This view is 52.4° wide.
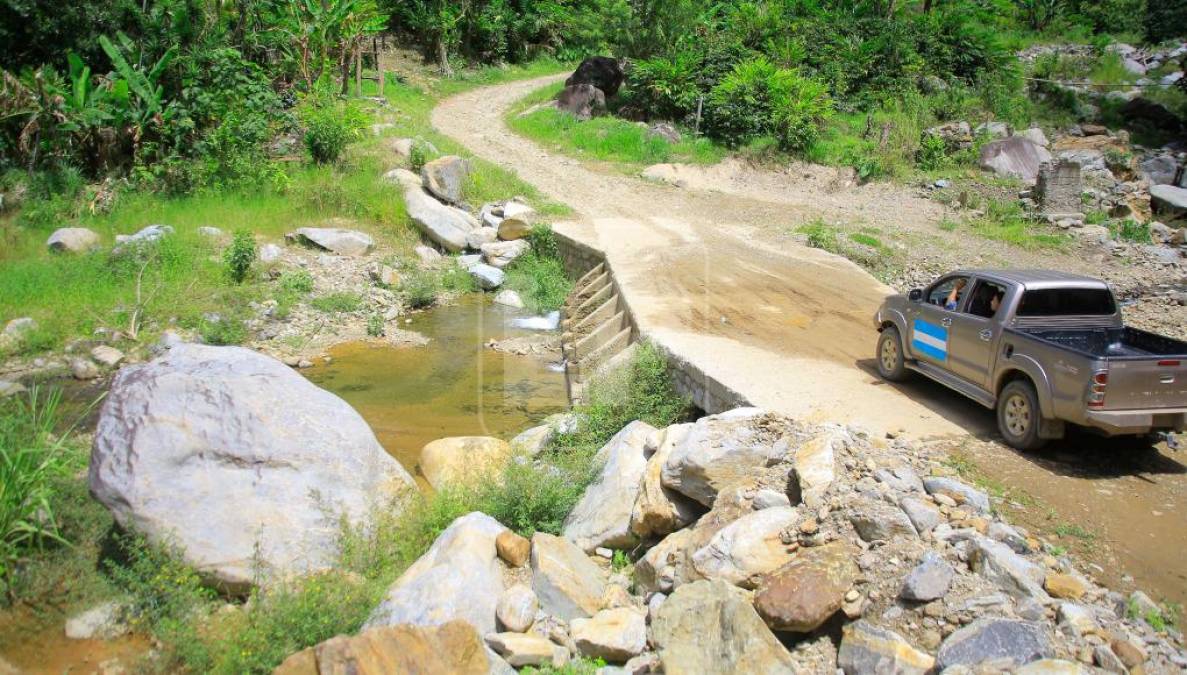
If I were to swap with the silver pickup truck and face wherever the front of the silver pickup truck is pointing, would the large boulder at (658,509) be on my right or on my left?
on my left

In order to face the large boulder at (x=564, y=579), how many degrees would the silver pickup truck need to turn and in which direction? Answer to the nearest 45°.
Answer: approximately 90° to its left

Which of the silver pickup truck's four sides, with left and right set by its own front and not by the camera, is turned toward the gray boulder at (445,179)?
front

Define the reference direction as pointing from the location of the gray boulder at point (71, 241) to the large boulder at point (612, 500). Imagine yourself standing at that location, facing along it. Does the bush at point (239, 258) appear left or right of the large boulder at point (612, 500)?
left

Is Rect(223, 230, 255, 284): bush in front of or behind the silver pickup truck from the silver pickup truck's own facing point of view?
in front

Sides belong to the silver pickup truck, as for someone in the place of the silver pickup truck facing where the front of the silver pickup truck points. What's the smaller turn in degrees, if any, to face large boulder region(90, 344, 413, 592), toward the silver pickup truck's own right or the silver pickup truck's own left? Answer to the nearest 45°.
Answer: approximately 90° to the silver pickup truck's own left

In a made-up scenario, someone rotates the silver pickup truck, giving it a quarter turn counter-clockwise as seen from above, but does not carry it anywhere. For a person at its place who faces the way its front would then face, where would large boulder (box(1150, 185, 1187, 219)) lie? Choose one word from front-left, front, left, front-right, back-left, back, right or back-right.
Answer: back-right

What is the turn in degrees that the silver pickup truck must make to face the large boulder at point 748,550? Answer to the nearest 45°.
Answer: approximately 90° to its left

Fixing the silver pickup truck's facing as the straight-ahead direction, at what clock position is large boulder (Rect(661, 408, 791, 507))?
The large boulder is roughly at 9 o'clock from the silver pickup truck.

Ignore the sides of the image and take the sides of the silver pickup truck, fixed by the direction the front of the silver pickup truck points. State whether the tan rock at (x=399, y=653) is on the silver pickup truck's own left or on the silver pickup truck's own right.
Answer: on the silver pickup truck's own left

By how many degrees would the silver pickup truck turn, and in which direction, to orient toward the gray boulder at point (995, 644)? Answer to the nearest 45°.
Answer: approximately 135° to its left

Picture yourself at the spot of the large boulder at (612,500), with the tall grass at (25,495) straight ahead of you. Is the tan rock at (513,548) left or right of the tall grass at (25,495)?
left

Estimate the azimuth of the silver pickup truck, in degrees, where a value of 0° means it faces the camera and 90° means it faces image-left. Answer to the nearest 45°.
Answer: approximately 135°

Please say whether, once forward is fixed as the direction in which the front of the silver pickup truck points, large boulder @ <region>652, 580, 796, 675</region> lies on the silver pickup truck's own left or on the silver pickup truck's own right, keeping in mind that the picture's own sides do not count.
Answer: on the silver pickup truck's own left

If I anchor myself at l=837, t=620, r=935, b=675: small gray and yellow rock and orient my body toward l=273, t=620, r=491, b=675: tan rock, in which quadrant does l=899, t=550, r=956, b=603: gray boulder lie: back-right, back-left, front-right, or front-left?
back-right

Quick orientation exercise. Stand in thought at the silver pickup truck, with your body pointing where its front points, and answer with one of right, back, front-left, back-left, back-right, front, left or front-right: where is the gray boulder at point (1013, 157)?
front-right
